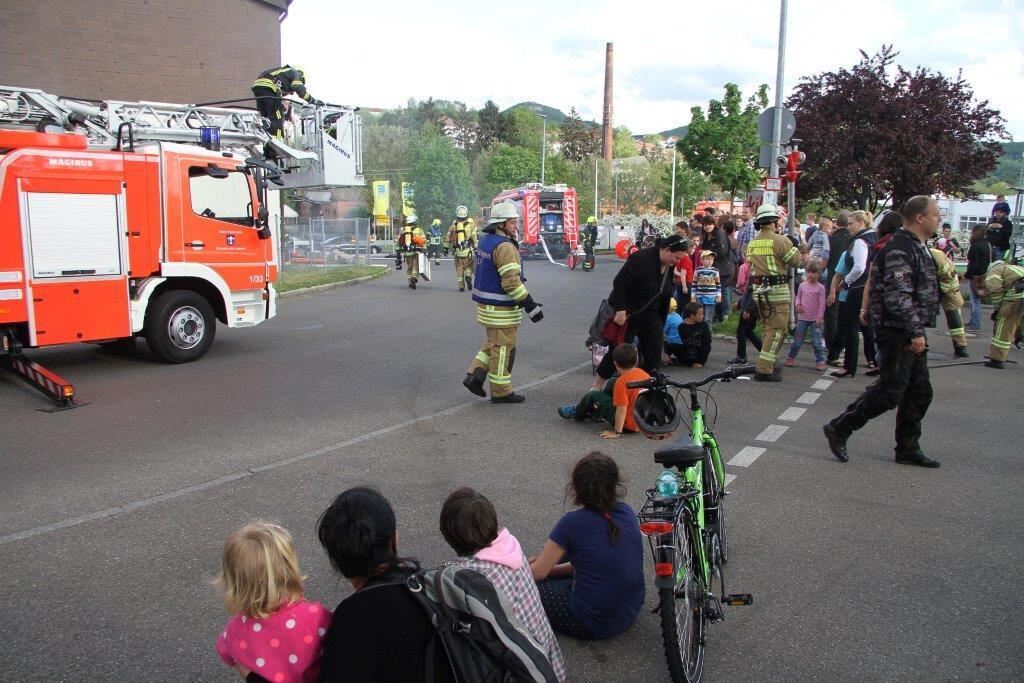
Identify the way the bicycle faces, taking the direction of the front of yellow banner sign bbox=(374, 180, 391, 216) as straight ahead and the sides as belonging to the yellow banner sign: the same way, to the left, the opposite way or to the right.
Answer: the opposite way

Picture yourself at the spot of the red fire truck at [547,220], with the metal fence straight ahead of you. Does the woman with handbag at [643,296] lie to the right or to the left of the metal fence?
left

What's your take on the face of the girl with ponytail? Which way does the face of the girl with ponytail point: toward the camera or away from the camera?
away from the camera

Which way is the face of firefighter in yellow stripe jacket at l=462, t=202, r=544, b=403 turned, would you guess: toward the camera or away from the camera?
toward the camera

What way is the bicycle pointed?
away from the camera

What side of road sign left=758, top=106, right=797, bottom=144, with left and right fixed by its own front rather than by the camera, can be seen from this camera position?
back

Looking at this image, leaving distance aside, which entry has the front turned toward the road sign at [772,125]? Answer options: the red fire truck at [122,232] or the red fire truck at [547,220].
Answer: the red fire truck at [122,232]

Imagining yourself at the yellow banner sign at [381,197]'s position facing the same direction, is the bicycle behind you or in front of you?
in front

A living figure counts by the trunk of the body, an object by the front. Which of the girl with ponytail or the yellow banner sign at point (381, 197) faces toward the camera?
the yellow banner sign

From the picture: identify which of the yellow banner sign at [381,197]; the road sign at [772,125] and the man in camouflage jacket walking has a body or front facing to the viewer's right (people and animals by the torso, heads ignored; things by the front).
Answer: the man in camouflage jacket walking

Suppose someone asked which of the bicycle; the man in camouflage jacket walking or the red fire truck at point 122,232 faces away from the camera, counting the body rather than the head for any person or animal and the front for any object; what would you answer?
the bicycle

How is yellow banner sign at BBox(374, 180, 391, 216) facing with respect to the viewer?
toward the camera
